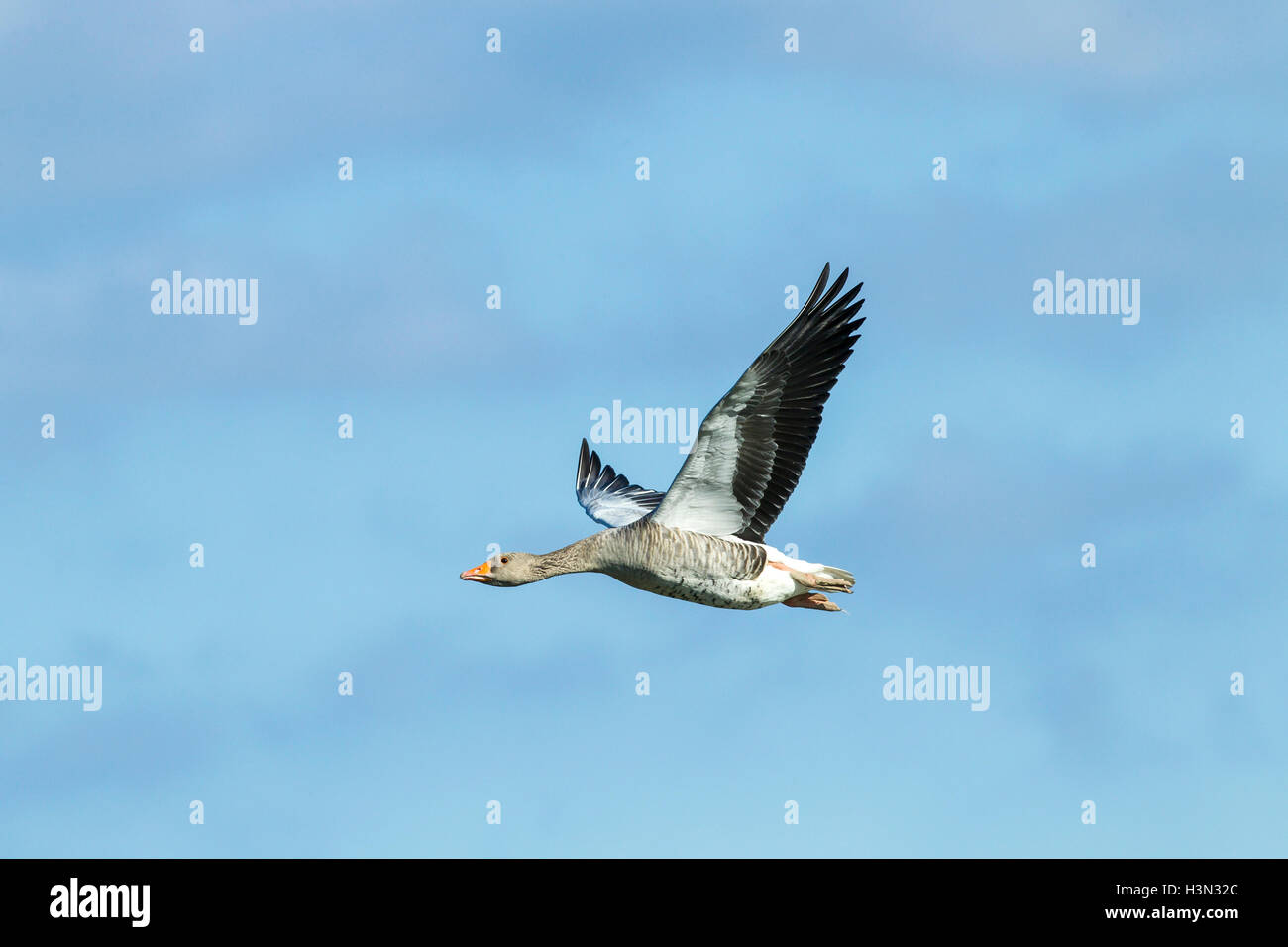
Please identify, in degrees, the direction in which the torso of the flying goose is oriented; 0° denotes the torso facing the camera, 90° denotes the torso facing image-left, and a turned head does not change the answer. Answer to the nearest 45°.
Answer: approximately 90°
